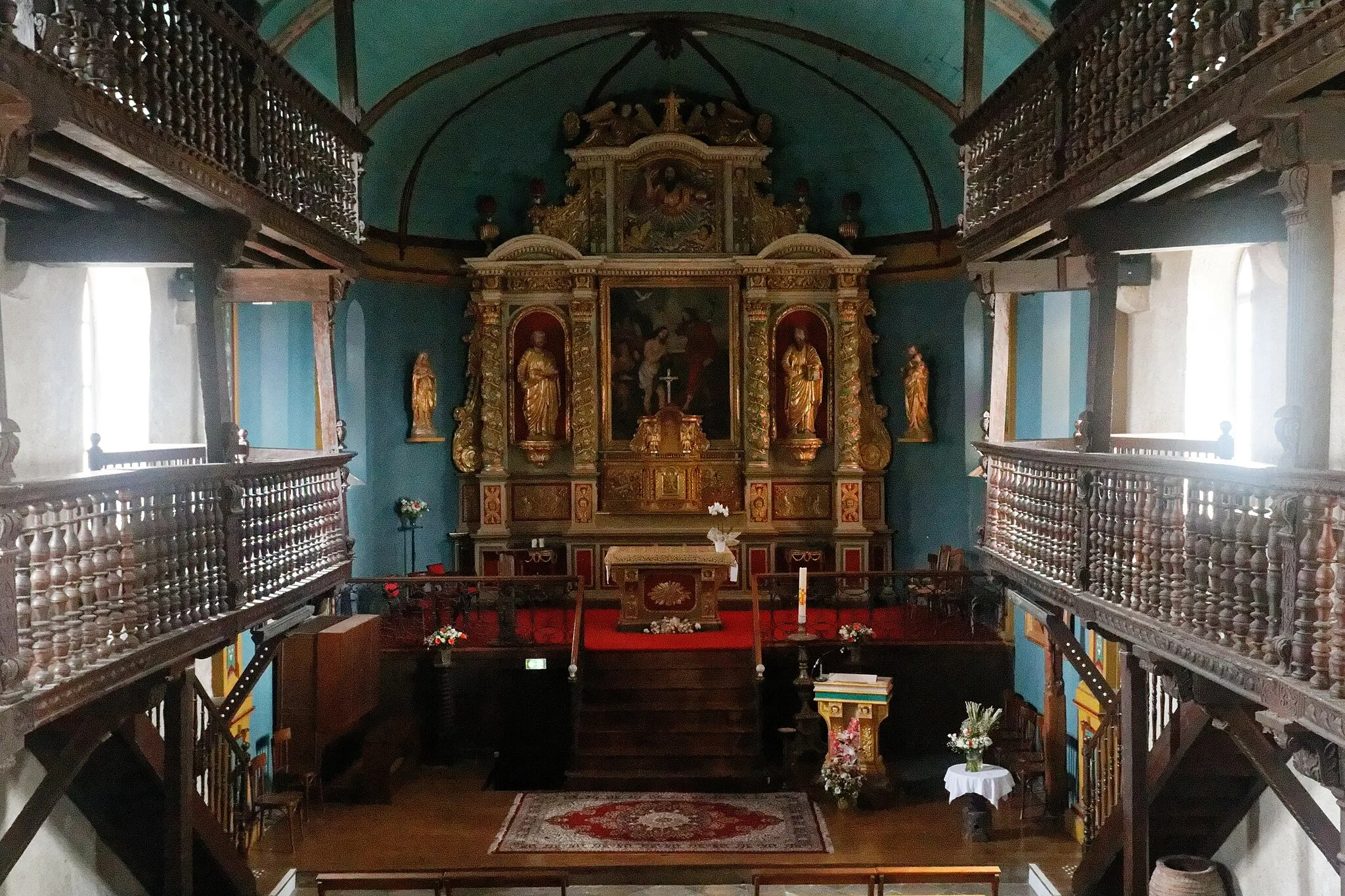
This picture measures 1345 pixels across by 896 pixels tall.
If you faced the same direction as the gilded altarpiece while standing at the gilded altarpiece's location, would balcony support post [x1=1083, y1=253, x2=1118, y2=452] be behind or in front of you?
in front

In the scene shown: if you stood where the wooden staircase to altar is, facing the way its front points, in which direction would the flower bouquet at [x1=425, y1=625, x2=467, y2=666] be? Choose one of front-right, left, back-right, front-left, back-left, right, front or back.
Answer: right

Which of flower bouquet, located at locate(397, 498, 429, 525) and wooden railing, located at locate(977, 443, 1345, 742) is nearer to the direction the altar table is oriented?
the wooden railing

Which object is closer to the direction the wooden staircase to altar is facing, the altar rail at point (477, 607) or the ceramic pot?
the ceramic pot

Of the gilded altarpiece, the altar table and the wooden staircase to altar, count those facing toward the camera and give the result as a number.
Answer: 3

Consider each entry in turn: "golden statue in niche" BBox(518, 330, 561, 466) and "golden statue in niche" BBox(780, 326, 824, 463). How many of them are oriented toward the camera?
2

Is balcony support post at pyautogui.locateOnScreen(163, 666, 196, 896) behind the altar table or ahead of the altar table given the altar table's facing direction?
ahead

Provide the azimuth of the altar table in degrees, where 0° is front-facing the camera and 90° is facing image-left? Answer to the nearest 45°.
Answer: approximately 0°

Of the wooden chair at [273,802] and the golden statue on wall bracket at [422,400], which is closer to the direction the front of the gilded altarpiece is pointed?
the wooden chair

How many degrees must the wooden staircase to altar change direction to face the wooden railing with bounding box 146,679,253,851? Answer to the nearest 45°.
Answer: approximately 45° to its right

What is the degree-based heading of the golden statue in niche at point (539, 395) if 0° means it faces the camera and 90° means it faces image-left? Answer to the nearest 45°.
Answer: approximately 0°
